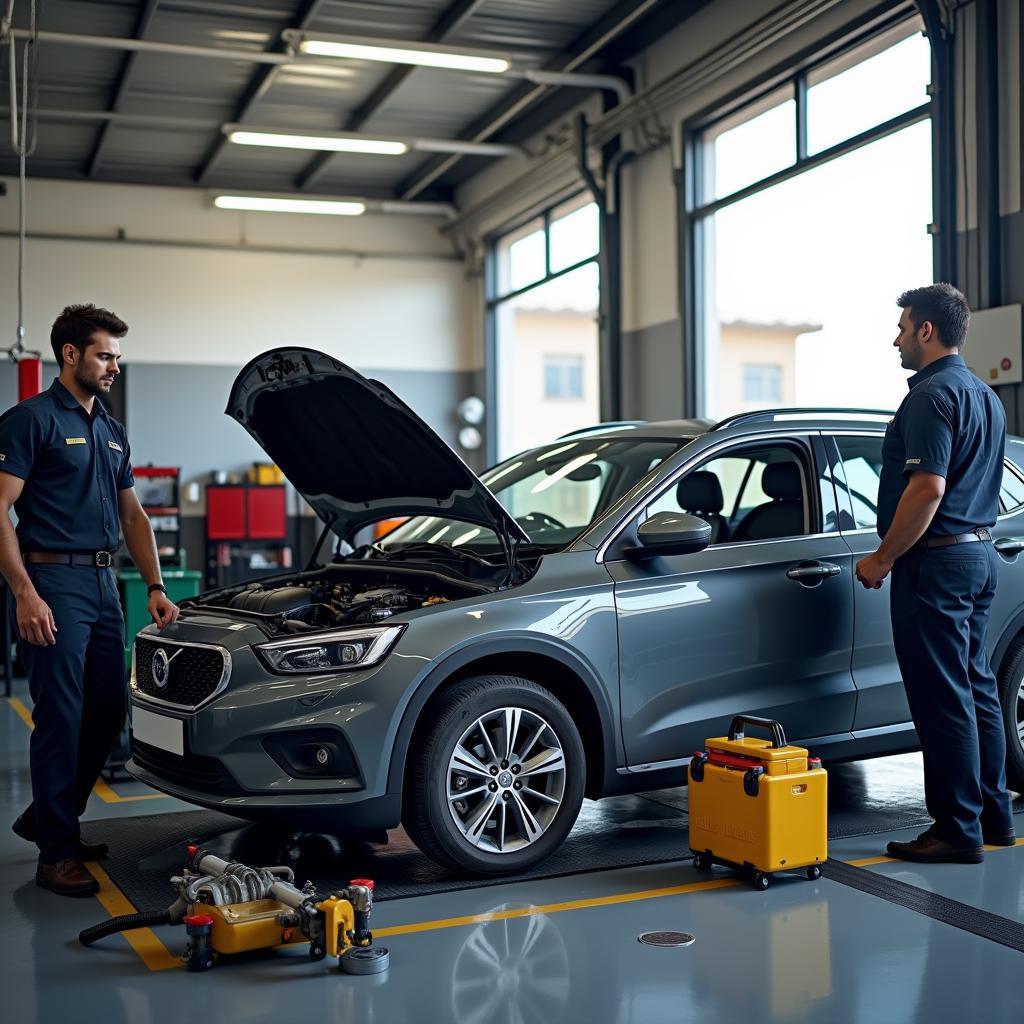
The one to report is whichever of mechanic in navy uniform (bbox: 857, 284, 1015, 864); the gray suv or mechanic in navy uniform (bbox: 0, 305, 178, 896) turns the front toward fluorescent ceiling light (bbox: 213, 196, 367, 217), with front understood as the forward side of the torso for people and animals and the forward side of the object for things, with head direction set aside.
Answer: mechanic in navy uniform (bbox: 857, 284, 1015, 864)

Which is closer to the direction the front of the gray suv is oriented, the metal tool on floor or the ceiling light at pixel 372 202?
the metal tool on floor

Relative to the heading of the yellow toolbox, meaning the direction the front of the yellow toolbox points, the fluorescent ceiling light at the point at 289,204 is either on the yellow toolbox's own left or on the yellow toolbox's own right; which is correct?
on the yellow toolbox's own right

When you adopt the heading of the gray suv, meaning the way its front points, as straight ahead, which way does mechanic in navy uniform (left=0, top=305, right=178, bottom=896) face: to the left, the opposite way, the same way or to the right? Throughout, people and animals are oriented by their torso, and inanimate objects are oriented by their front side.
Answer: to the left

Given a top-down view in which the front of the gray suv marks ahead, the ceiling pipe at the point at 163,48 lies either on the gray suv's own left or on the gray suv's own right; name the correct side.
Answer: on the gray suv's own right

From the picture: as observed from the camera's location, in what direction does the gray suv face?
facing the viewer and to the left of the viewer

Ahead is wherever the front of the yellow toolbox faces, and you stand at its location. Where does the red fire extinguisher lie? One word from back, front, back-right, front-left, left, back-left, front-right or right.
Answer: right

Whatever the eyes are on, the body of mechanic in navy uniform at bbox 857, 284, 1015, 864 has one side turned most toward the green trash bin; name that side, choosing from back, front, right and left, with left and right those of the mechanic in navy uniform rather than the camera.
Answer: front

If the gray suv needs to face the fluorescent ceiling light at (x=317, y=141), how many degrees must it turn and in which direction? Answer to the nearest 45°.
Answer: approximately 135° to its right

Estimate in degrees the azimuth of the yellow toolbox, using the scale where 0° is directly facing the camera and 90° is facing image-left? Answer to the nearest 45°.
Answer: approximately 45°

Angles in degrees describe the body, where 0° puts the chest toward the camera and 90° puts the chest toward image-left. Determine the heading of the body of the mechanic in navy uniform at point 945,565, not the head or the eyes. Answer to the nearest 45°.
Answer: approximately 135°

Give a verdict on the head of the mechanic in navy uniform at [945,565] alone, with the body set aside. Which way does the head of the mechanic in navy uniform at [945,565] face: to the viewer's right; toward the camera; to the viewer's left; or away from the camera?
to the viewer's left

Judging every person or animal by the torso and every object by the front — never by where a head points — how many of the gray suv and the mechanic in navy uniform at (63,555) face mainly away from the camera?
0

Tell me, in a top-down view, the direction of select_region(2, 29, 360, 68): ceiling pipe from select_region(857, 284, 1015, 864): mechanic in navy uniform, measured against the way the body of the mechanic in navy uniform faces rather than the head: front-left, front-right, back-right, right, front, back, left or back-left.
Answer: front

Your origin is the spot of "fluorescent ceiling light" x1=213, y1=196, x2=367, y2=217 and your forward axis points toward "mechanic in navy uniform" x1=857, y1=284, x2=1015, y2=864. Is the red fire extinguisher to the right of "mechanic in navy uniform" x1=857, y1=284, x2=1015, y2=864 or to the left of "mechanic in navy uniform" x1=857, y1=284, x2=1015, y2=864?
right

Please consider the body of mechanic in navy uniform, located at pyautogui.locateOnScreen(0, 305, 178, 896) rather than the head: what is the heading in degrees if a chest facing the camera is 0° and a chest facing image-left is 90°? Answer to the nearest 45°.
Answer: approximately 315°

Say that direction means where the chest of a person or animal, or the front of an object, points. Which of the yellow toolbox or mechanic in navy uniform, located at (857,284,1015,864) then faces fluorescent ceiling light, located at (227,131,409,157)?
the mechanic in navy uniform

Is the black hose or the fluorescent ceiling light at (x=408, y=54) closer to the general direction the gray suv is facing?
the black hose
